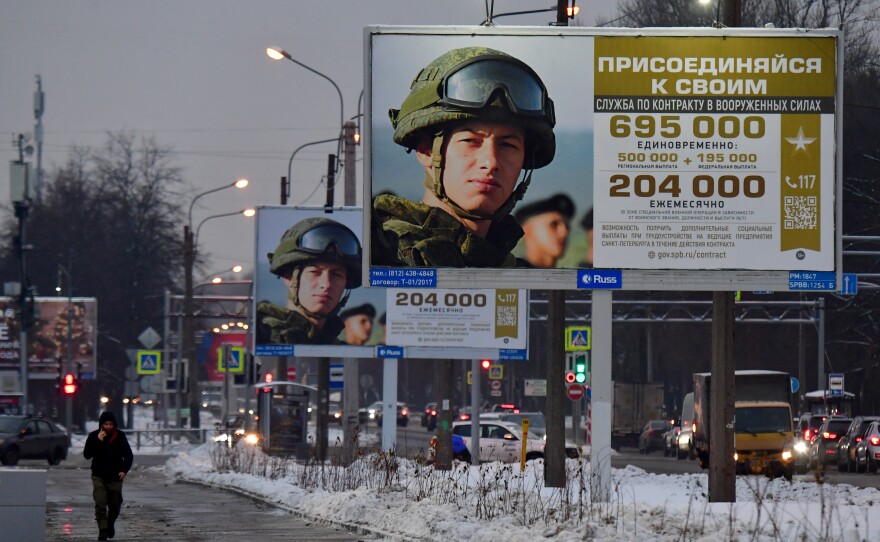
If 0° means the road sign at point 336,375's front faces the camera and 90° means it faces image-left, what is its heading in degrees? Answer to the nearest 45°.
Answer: approximately 0°

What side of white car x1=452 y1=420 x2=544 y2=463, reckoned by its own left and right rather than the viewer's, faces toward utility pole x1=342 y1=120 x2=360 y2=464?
back

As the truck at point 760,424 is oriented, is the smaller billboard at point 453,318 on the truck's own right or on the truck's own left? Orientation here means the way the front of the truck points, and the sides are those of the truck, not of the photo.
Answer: on the truck's own right

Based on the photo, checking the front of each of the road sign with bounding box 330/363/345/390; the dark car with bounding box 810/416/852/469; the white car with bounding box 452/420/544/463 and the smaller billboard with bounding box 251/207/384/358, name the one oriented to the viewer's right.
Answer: the white car

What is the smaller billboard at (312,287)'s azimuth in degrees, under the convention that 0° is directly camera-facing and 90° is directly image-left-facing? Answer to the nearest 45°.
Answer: approximately 0°

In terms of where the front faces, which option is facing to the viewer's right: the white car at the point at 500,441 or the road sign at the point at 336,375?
the white car
